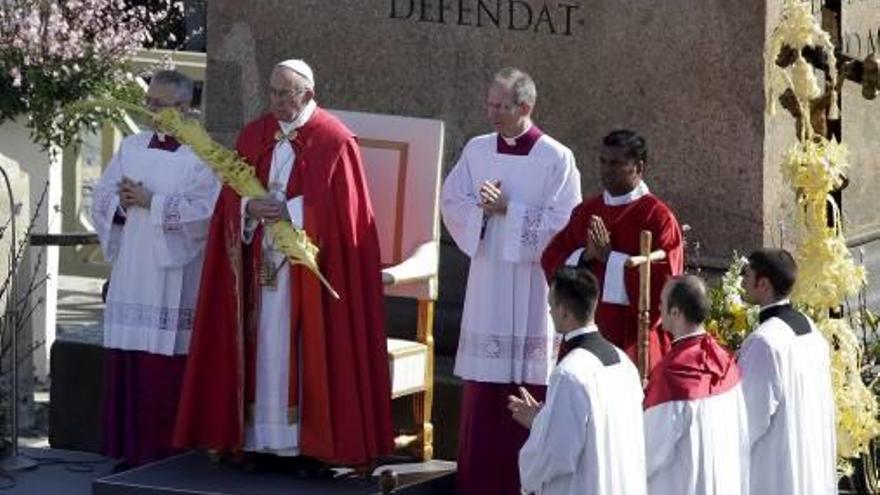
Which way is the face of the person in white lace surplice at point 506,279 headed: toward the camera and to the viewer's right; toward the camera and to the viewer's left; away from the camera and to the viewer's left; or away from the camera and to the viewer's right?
toward the camera and to the viewer's left

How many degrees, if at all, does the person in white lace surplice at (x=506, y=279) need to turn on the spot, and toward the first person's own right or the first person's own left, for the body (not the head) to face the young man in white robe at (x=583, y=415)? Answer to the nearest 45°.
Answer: approximately 45° to the first person's own left

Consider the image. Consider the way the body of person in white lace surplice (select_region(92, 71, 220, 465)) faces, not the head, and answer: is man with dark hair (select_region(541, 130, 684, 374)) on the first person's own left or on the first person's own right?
on the first person's own left

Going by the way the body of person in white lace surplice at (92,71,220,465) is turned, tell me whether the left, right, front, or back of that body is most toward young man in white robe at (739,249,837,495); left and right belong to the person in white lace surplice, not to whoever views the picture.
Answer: left

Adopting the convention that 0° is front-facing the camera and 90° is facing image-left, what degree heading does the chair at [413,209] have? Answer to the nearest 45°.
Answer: approximately 45°

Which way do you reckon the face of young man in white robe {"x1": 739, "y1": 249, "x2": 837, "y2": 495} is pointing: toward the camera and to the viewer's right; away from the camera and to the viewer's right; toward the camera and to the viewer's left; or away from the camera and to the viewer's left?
away from the camera and to the viewer's left

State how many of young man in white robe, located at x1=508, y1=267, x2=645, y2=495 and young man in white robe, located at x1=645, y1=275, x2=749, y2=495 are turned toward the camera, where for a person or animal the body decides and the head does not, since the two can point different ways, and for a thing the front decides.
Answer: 0

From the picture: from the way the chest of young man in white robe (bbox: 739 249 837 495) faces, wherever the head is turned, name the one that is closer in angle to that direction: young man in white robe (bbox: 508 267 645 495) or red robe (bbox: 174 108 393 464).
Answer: the red robe

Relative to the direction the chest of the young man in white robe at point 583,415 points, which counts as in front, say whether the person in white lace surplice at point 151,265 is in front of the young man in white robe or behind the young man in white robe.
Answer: in front
